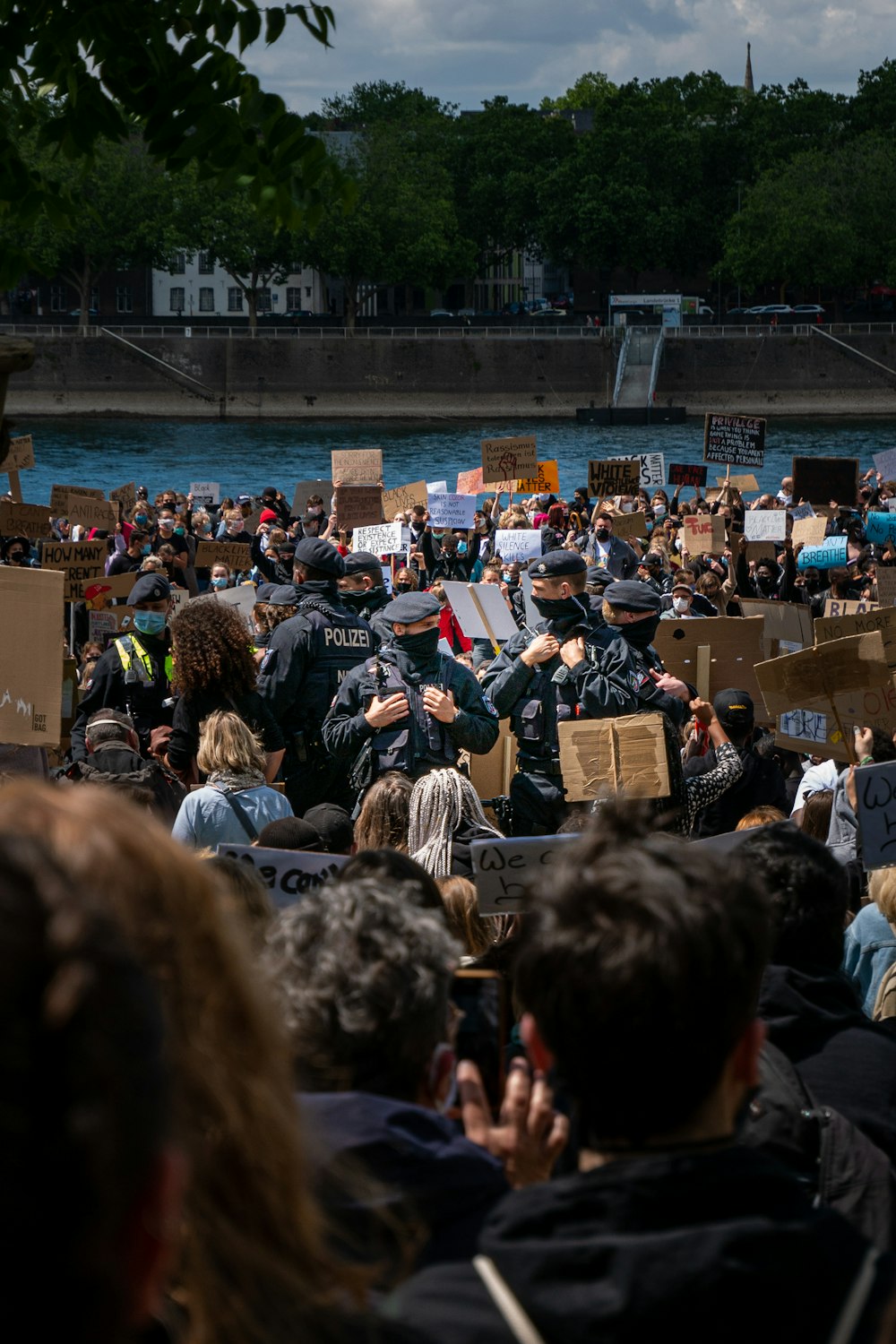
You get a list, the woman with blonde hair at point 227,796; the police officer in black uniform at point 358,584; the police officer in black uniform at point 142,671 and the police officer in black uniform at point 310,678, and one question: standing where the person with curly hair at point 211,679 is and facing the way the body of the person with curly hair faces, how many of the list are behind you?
1

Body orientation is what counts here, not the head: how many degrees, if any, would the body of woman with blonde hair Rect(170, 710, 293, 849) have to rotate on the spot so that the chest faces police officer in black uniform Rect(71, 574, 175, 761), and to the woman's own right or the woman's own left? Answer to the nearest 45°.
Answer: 0° — they already face them

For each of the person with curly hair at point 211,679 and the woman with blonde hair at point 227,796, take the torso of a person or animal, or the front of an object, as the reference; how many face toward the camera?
0

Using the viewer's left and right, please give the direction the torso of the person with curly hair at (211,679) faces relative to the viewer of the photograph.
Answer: facing away from the viewer

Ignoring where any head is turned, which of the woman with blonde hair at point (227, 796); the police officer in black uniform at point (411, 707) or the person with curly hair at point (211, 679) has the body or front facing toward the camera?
the police officer in black uniform

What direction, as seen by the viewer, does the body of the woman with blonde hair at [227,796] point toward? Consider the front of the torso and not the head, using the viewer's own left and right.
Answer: facing away from the viewer

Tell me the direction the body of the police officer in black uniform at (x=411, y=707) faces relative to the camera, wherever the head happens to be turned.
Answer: toward the camera

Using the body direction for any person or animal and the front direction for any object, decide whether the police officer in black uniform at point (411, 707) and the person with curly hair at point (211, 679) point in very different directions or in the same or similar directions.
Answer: very different directions

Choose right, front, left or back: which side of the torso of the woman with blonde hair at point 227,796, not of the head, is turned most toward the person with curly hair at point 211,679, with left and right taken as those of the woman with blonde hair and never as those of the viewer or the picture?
front

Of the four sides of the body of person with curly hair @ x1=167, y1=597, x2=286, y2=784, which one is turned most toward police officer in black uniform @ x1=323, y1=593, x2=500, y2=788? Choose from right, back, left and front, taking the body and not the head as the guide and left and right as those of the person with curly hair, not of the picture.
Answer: right

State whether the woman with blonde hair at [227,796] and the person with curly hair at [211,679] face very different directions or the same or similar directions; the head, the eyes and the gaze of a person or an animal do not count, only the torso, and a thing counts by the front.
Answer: same or similar directions
